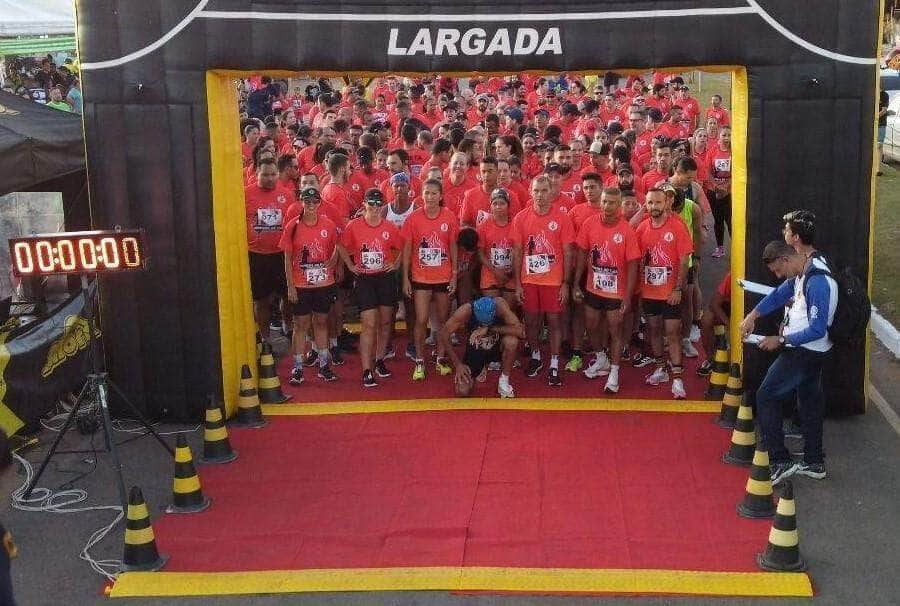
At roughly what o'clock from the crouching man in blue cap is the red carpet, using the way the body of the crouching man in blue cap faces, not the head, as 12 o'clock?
The red carpet is roughly at 12 o'clock from the crouching man in blue cap.

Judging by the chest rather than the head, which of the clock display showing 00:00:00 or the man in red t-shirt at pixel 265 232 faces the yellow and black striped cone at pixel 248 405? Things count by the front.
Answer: the man in red t-shirt

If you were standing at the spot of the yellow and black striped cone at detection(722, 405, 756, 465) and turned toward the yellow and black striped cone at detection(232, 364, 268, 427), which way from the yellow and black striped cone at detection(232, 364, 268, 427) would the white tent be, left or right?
right

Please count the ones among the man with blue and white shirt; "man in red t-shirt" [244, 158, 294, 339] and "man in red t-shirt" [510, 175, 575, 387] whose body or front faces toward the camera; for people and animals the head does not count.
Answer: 2

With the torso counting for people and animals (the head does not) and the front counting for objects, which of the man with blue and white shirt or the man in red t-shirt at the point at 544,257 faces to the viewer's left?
the man with blue and white shirt

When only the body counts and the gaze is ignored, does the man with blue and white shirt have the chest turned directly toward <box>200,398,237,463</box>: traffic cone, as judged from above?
yes

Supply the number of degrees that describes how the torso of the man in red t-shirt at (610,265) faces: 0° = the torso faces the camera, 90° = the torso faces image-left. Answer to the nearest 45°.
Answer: approximately 0°

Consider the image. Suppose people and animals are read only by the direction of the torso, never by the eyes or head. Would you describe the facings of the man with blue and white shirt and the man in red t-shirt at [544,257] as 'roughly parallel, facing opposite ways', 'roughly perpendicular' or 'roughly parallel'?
roughly perpendicular

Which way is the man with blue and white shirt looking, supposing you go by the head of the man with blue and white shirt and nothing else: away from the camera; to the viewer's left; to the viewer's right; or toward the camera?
to the viewer's left

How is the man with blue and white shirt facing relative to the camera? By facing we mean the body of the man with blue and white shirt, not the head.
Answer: to the viewer's left

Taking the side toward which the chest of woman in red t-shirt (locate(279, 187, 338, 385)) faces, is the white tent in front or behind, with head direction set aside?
behind

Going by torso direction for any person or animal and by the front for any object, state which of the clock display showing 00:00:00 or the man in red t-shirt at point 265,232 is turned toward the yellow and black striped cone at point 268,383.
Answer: the man in red t-shirt
